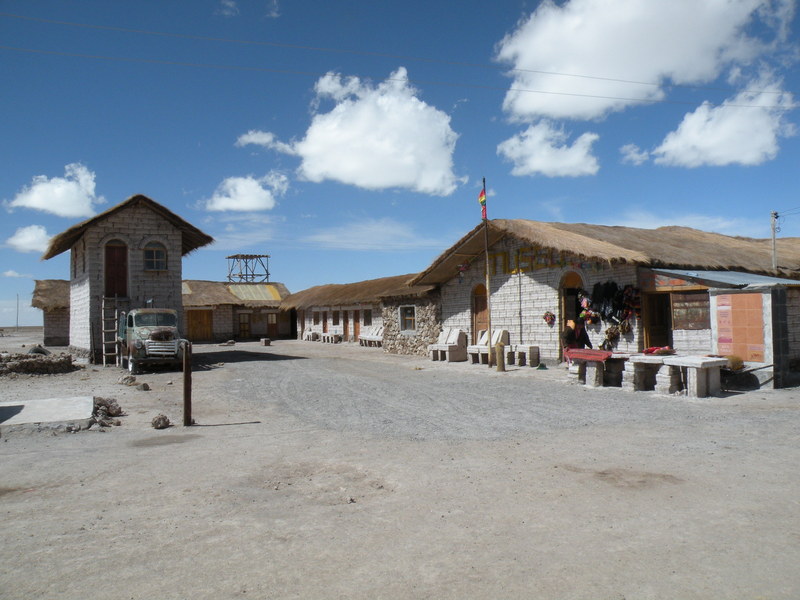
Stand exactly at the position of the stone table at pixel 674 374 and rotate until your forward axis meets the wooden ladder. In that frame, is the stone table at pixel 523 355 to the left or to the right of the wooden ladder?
right

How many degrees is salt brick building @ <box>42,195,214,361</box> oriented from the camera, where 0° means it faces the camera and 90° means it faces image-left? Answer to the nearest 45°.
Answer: approximately 0°

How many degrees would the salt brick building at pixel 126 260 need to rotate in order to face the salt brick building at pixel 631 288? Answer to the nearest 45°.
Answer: approximately 45° to its left

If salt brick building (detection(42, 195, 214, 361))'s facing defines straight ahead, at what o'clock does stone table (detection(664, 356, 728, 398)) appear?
The stone table is roughly at 11 o'clock from the salt brick building.

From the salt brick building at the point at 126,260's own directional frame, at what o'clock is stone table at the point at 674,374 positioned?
The stone table is roughly at 11 o'clock from the salt brick building.

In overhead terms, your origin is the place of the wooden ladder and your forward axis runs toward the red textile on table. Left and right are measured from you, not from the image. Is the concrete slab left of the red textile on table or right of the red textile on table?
right

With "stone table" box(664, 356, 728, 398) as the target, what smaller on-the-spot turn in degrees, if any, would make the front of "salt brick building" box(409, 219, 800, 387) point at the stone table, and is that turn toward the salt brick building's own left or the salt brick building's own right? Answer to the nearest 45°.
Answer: approximately 45° to the salt brick building's own left

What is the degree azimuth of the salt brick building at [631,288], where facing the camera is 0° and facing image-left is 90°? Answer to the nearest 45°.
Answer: approximately 45°

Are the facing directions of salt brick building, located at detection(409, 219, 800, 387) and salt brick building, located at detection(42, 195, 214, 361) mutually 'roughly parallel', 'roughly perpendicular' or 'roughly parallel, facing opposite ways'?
roughly perpendicular

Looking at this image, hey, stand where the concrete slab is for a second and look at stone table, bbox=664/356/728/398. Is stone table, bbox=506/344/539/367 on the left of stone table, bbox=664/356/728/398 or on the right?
left

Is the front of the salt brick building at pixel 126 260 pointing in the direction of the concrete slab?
yes
